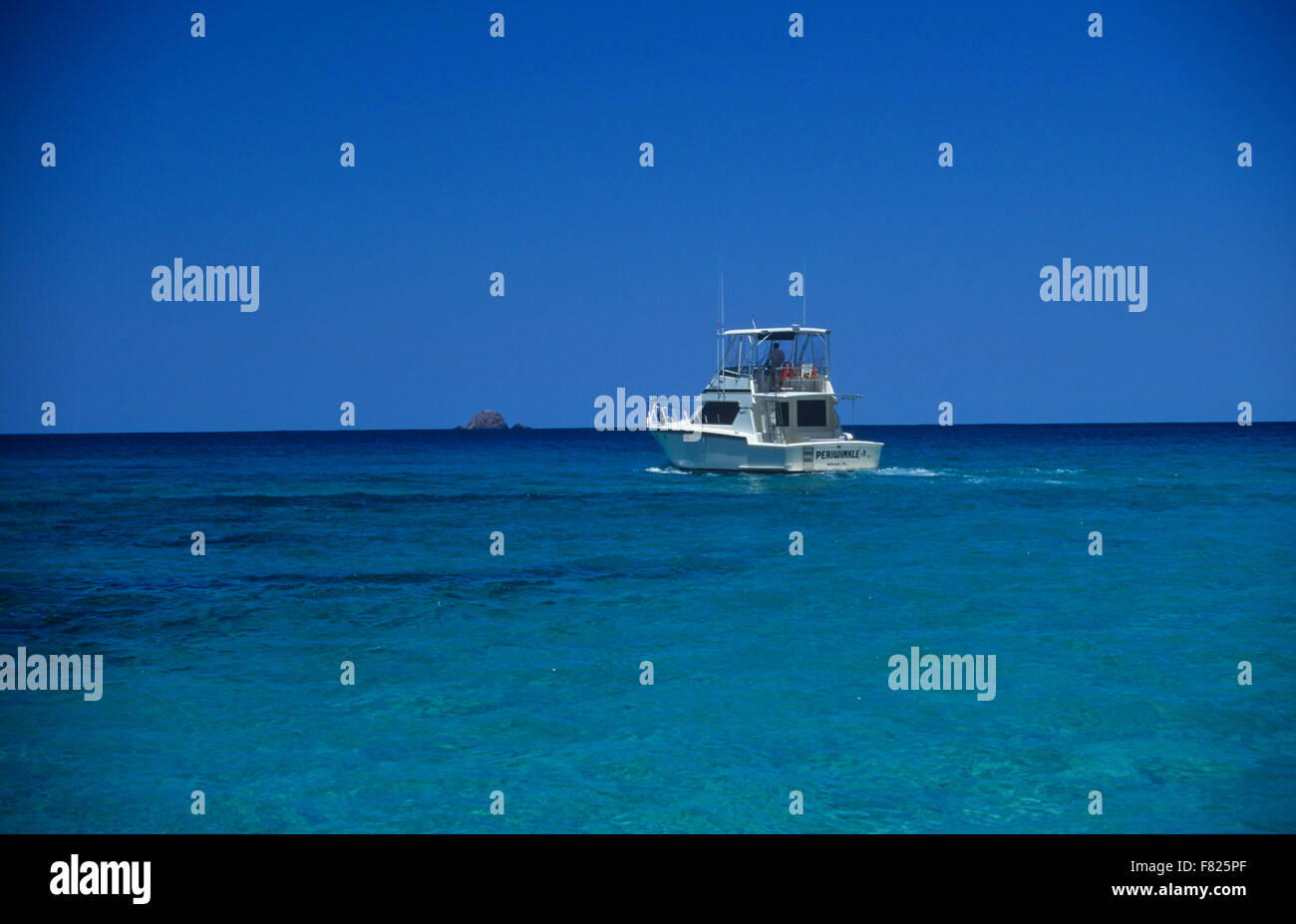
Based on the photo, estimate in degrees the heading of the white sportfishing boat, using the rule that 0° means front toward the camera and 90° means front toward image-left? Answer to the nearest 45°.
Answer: approximately 135°

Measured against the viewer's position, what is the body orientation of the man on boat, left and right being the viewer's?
facing away from the viewer and to the left of the viewer
